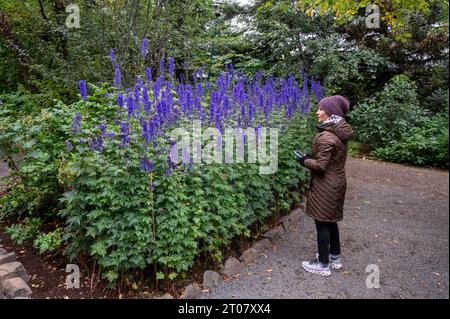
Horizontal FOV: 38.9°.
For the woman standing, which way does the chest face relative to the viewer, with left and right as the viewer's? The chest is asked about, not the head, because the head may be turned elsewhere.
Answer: facing to the left of the viewer

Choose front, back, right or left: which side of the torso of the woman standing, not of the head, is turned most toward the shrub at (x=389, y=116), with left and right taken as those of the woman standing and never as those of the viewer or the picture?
right

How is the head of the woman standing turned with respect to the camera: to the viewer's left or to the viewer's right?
to the viewer's left

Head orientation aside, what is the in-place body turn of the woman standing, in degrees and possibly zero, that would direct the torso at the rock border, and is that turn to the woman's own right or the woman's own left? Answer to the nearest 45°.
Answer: approximately 45° to the woman's own left

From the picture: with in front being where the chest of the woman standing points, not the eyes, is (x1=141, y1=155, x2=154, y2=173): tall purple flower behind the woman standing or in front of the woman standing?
in front

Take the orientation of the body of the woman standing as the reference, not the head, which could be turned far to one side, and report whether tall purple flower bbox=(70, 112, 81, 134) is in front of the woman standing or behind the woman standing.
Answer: in front

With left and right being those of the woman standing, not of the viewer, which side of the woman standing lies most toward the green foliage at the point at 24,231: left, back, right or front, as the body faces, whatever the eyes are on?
front

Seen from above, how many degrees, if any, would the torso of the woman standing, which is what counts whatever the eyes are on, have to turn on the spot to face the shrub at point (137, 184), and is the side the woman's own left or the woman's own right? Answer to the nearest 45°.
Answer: approximately 45° to the woman's own left
